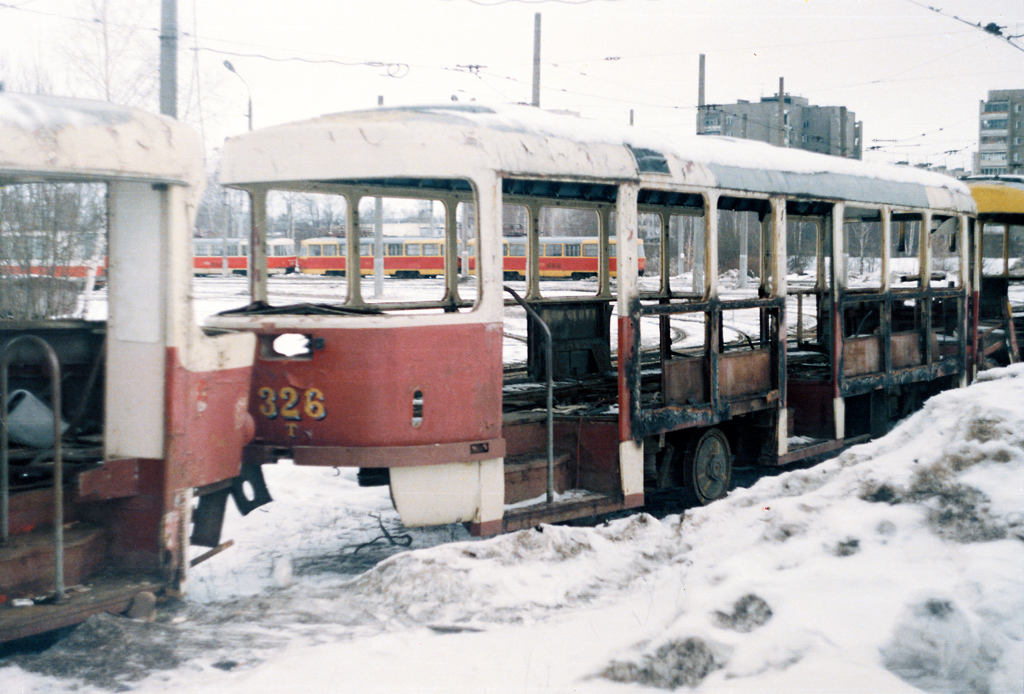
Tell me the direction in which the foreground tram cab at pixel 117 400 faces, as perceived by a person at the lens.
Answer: facing away from the viewer and to the right of the viewer

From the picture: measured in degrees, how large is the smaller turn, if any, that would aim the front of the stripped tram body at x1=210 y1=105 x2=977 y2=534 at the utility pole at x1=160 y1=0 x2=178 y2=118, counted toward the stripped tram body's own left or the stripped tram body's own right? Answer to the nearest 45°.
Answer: approximately 90° to the stripped tram body's own left

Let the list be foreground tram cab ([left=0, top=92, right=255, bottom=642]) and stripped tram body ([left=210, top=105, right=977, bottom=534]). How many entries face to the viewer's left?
0

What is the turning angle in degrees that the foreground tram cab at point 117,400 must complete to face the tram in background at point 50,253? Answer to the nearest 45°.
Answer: approximately 45° to its left

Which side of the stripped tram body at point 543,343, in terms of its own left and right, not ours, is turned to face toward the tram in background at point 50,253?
left

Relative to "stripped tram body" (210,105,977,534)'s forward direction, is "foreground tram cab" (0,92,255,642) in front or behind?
behind

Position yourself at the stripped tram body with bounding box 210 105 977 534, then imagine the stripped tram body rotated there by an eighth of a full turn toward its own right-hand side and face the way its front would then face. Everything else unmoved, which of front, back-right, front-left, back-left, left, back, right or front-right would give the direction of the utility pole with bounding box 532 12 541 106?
left

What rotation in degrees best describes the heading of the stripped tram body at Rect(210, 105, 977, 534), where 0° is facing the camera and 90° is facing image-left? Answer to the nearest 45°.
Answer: approximately 225°

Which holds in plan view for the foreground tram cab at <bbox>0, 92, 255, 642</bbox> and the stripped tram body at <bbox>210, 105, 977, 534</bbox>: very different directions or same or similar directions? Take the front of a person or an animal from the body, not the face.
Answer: same or similar directions
